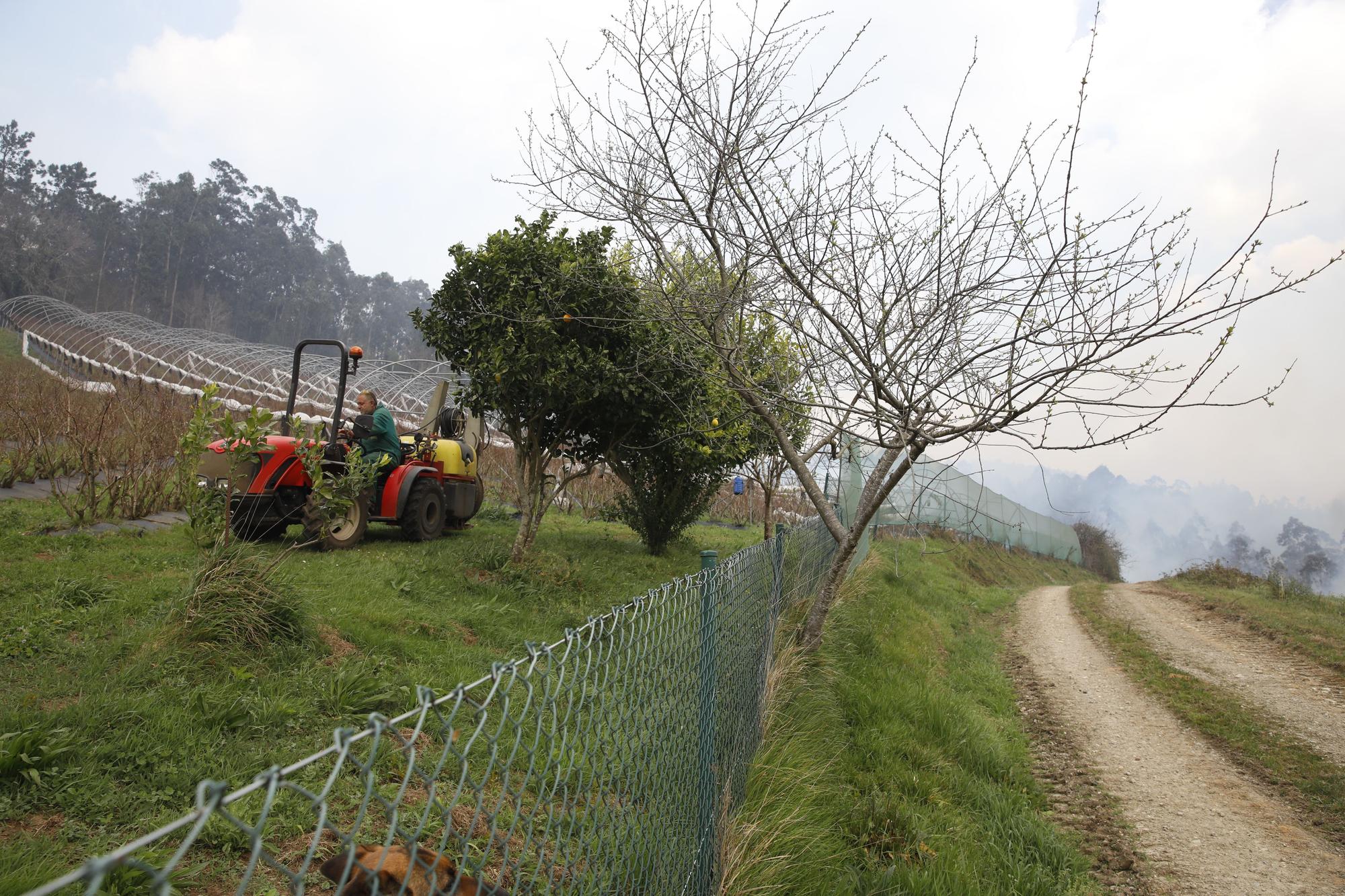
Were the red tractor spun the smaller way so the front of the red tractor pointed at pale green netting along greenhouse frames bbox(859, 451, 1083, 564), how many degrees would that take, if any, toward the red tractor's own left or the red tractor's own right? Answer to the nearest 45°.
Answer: approximately 180°

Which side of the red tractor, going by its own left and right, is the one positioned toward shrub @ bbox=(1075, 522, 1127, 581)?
back

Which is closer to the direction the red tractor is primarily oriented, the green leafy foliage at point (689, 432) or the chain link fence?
the chain link fence

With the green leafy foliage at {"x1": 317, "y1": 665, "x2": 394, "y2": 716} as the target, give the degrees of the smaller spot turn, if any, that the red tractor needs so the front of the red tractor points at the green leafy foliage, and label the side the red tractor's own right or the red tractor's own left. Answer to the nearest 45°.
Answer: approximately 45° to the red tractor's own left

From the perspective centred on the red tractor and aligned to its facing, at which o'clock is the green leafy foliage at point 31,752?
The green leafy foliage is roughly at 11 o'clock from the red tractor.

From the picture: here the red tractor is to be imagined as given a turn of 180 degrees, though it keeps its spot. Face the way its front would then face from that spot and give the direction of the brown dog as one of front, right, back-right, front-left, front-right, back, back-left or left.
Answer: back-right

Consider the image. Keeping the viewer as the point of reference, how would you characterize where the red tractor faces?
facing the viewer and to the left of the viewer

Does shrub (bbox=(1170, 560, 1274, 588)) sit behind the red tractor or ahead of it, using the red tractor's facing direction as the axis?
behind
